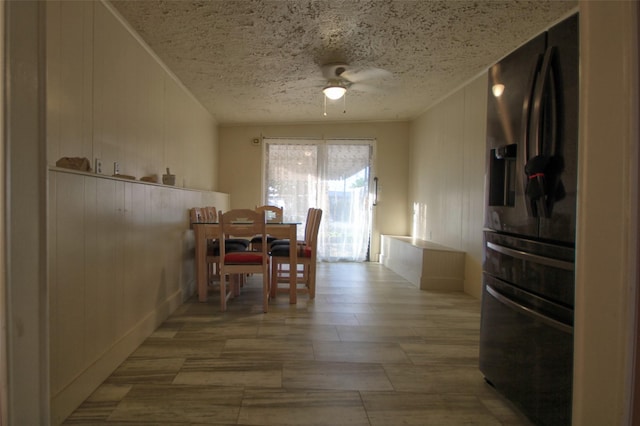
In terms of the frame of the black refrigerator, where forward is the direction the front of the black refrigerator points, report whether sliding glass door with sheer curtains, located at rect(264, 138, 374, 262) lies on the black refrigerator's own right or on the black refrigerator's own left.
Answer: on the black refrigerator's own right

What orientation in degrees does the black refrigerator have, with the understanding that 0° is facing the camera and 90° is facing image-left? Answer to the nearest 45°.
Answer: approximately 45°

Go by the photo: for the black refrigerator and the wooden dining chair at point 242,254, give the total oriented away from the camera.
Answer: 1

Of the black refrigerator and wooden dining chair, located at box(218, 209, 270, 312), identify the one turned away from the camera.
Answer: the wooden dining chair

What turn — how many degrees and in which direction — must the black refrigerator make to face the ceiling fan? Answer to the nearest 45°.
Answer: approximately 90° to its right

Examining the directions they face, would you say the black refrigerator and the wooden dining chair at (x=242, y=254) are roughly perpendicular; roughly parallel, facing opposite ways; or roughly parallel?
roughly perpendicular

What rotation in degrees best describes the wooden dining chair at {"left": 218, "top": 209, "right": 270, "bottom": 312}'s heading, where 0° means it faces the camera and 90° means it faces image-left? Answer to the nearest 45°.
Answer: approximately 180°

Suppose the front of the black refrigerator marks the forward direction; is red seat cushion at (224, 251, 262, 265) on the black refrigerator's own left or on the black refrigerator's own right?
on the black refrigerator's own right

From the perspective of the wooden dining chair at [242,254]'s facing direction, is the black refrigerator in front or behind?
behind

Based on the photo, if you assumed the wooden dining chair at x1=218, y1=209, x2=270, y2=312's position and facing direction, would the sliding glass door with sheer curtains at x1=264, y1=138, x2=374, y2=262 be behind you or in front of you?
in front
